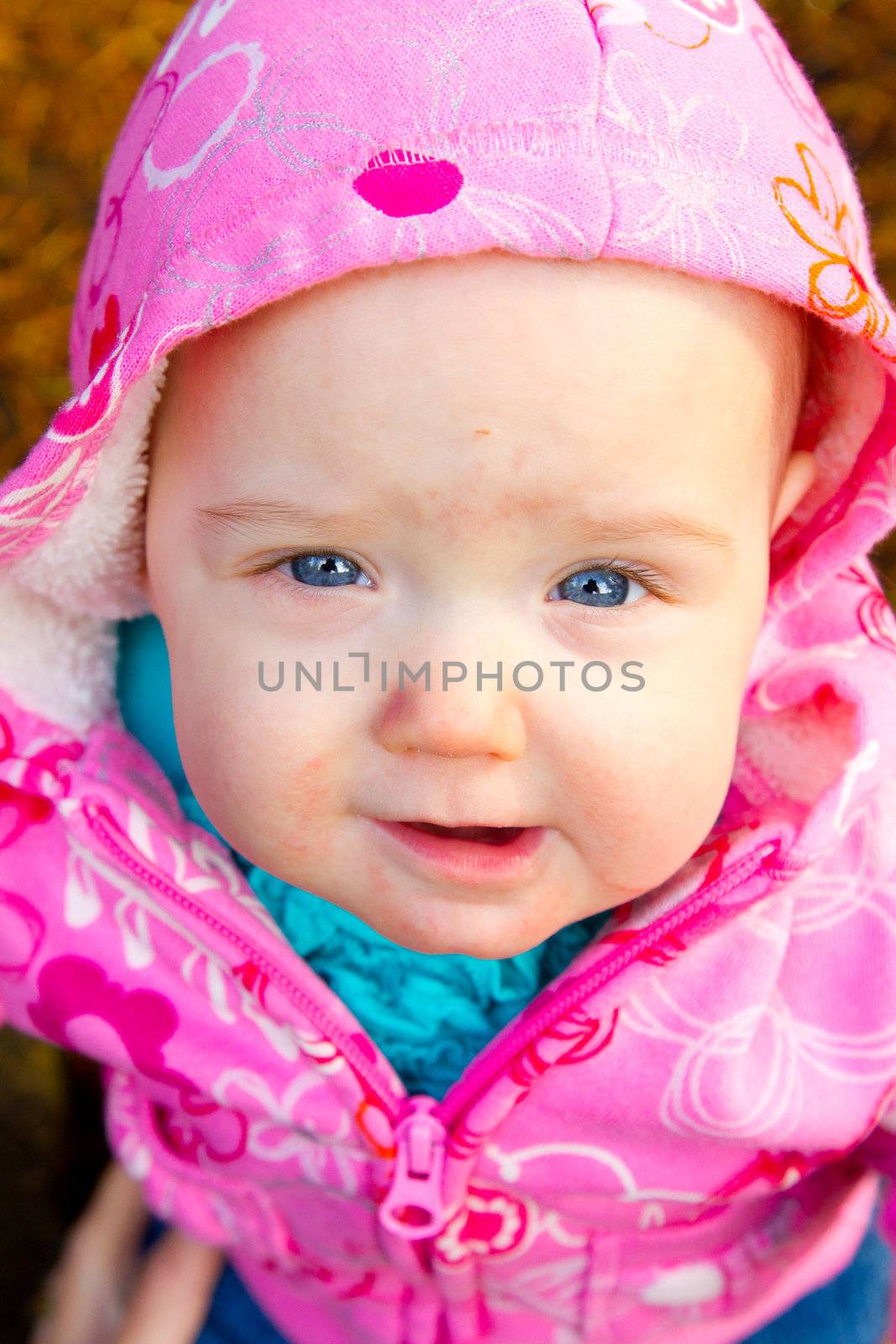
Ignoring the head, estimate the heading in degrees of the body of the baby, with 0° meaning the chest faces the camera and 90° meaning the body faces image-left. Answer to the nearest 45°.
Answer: approximately 0°
